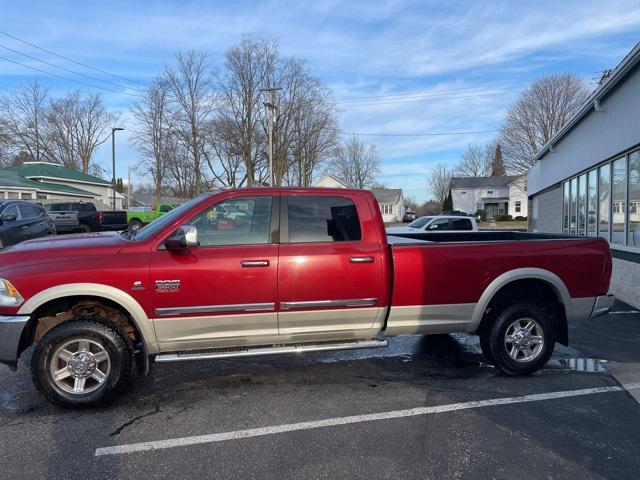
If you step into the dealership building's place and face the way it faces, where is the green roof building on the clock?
The green roof building is roughly at 2 o'clock from the dealership building.

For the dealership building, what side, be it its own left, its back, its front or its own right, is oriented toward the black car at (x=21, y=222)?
front

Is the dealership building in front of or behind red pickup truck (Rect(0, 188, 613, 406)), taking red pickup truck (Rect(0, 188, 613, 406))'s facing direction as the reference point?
behind

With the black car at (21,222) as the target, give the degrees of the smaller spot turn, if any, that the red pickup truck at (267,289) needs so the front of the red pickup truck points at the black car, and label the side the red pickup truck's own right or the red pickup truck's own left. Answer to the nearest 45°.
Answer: approximately 45° to the red pickup truck's own right

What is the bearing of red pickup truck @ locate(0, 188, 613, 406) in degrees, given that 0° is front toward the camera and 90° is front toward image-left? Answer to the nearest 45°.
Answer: approximately 90°

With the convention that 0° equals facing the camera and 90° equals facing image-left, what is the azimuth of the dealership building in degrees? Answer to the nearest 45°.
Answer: approximately 45°

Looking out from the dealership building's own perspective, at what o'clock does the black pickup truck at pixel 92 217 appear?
The black pickup truck is roughly at 2 o'clock from the dealership building.

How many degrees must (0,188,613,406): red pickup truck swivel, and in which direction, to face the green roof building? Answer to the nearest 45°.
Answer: approximately 45° to its right

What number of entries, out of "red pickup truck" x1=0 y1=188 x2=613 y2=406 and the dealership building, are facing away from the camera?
0

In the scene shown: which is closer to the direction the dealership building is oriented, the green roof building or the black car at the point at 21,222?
the black car
